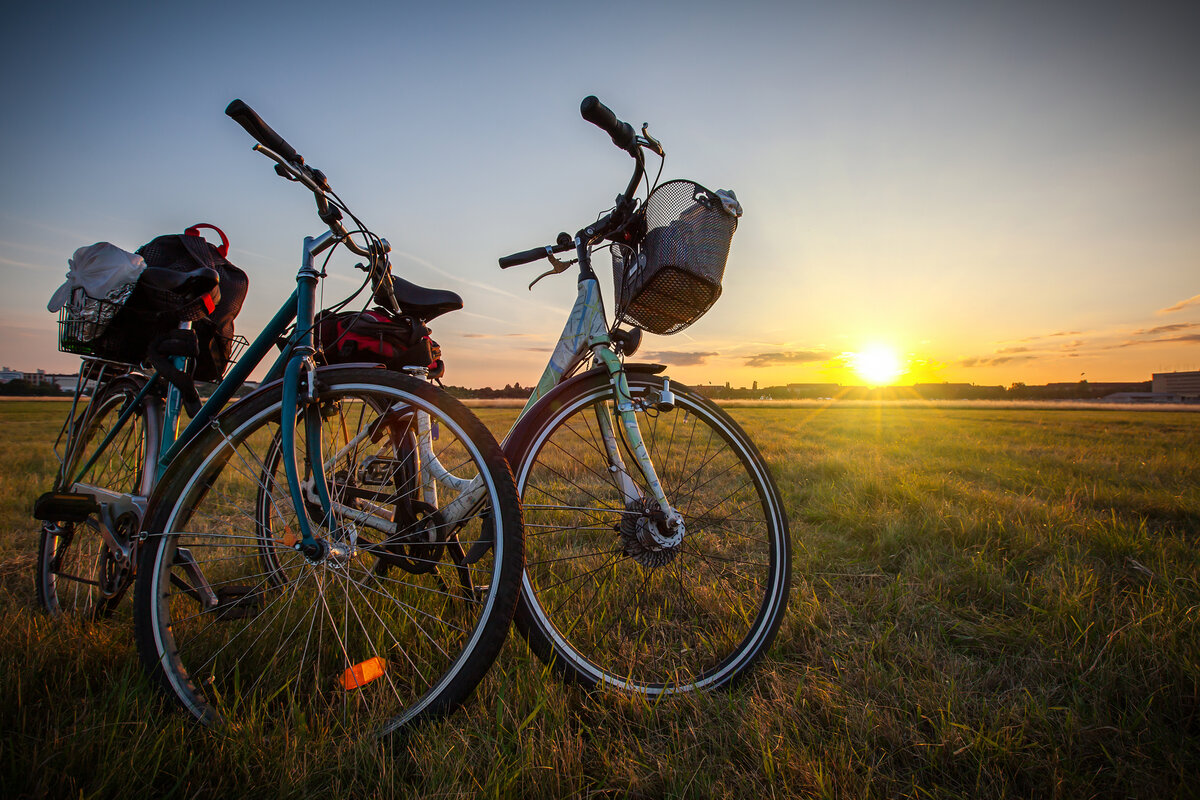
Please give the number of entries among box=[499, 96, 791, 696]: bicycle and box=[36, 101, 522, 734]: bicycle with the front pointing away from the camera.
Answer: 0

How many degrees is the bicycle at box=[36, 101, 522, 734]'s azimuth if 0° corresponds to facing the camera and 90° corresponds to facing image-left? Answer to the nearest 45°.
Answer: approximately 315°
